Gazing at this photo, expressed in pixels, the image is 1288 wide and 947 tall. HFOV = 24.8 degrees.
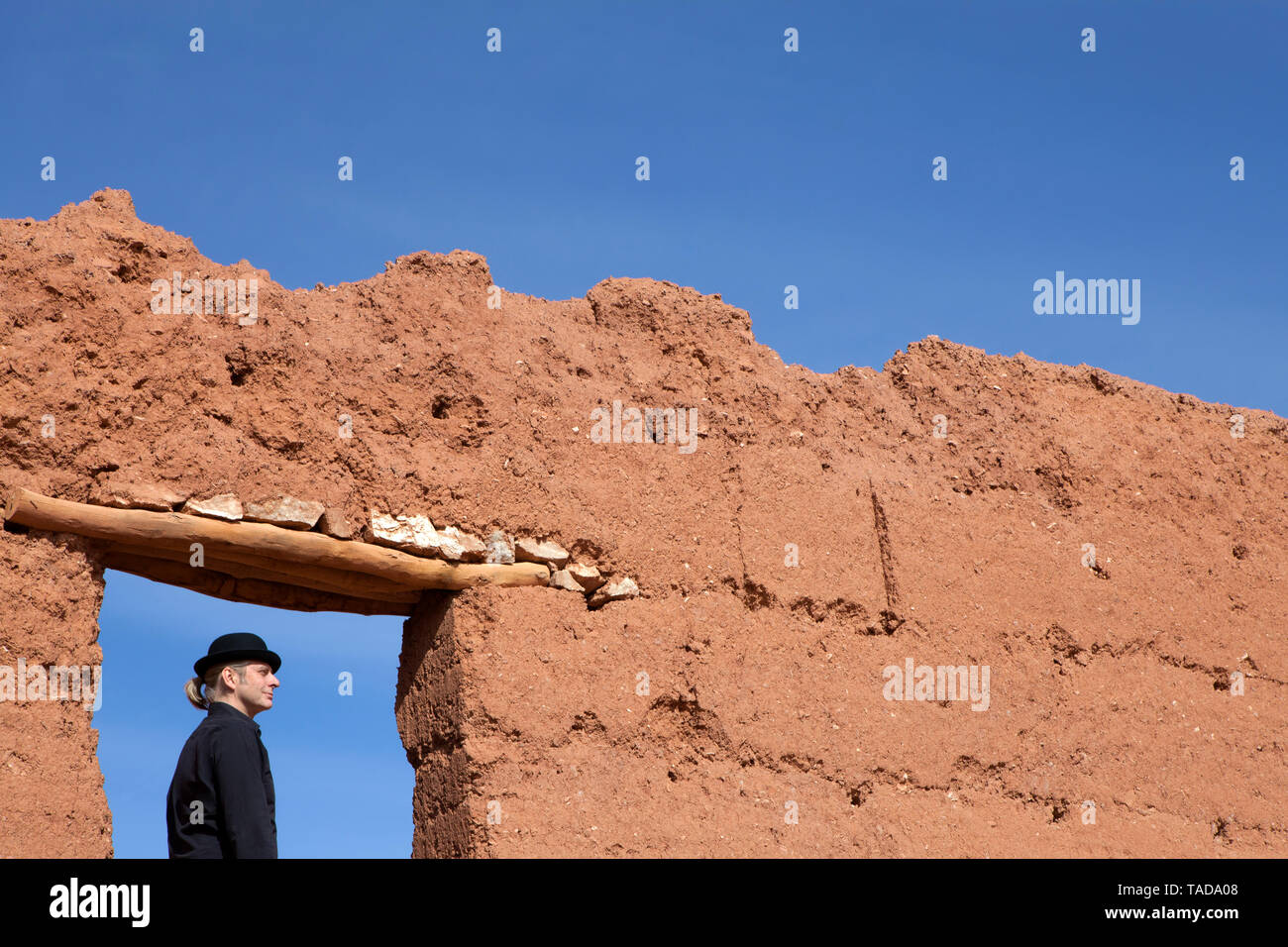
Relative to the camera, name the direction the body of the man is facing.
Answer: to the viewer's right

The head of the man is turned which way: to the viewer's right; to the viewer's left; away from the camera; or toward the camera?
to the viewer's right
